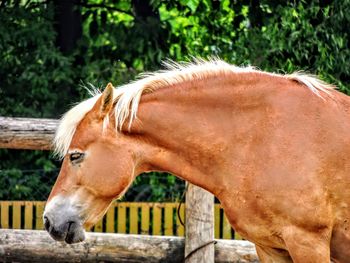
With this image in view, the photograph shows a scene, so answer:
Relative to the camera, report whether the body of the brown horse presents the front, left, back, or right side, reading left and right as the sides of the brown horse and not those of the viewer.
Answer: left

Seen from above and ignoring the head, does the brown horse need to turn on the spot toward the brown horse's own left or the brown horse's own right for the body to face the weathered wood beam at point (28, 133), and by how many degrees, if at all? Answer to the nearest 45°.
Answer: approximately 45° to the brown horse's own right

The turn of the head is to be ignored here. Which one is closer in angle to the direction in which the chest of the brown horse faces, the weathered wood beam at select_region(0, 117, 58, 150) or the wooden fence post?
the weathered wood beam
